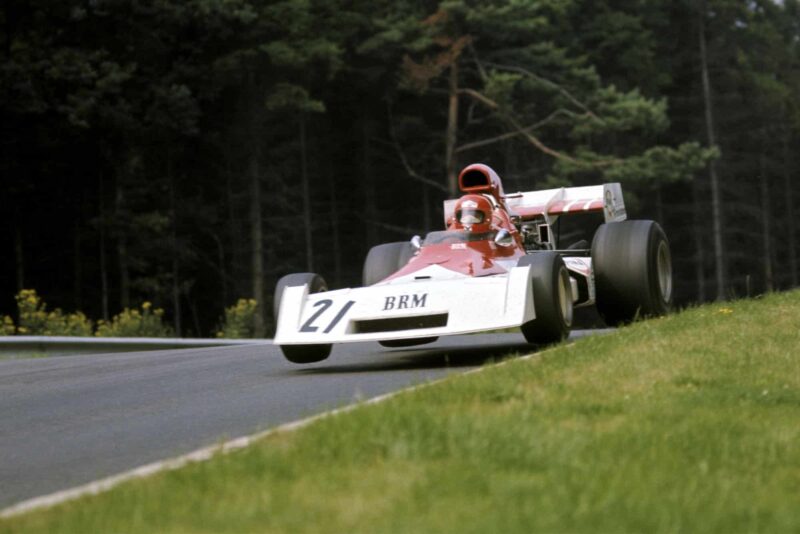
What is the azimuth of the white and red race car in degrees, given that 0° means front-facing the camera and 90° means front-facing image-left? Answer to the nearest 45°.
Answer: approximately 0°
